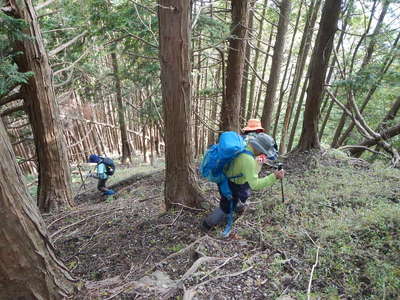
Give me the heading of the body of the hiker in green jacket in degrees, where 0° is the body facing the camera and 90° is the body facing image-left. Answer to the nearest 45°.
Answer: approximately 270°

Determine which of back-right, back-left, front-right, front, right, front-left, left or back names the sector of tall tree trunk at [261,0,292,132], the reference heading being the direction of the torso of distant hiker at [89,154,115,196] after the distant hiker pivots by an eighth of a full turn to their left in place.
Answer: back-left

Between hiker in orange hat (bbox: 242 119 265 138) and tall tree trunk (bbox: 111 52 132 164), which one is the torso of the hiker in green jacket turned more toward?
the hiker in orange hat

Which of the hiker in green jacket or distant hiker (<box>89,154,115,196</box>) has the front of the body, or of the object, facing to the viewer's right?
the hiker in green jacket

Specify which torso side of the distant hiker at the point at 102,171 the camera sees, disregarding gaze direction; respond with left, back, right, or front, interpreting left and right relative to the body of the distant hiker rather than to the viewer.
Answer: left

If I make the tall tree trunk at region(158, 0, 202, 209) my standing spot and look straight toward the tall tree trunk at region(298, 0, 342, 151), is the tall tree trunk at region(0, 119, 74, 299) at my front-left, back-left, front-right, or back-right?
back-right

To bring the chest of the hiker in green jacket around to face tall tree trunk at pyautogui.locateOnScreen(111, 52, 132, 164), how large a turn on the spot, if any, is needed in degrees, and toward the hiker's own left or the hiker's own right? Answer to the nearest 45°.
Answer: approximately 135° to the hiker's own left

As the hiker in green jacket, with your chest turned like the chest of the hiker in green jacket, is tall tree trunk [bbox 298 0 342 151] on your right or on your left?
on your left

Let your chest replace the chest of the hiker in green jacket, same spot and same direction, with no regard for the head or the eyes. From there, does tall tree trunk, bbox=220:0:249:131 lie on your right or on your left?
on your left
